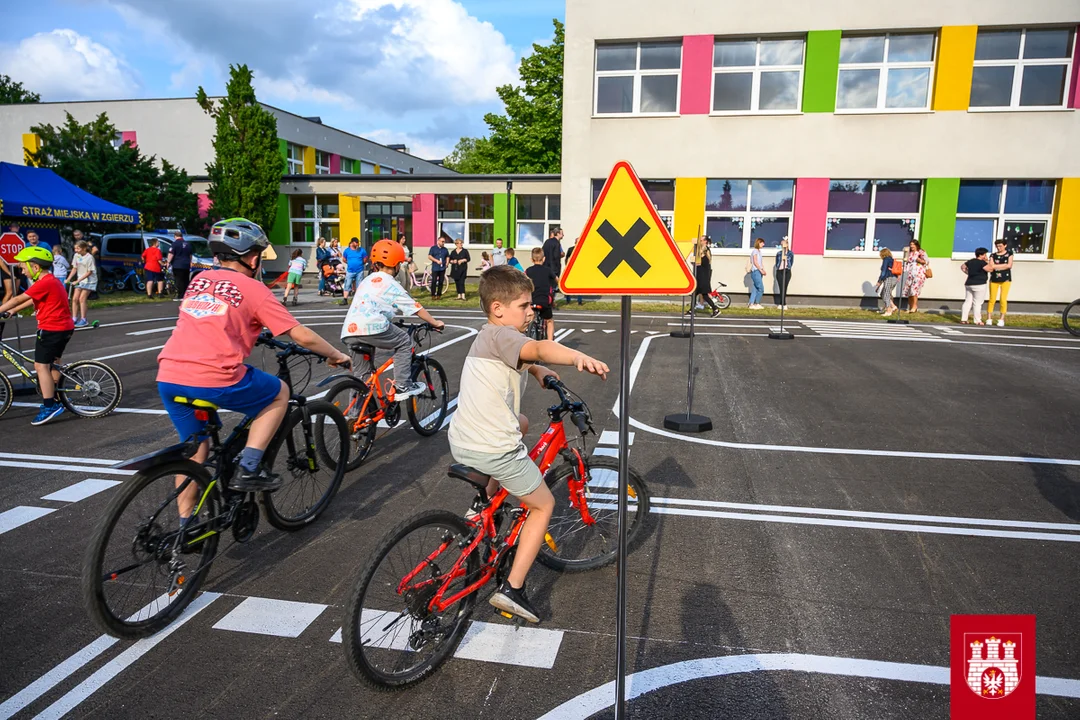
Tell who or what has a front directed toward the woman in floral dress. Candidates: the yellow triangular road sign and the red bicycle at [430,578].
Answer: the red bicycle

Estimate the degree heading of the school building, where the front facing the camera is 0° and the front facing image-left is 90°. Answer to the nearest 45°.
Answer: approximately 0°

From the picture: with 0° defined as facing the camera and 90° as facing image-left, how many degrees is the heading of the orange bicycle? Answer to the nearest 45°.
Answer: approximately 225°

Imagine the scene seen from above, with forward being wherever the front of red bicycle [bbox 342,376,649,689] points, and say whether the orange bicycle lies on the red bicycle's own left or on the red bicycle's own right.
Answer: on the red bicycle's own left

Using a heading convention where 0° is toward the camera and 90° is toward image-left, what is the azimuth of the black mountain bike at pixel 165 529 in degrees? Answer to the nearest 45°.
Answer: approximately 225°

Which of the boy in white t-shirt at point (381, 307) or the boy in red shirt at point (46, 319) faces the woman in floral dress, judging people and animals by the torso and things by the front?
the boy in white t-shirt

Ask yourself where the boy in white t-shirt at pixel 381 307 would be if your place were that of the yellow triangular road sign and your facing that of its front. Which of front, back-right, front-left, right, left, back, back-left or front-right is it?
back-right

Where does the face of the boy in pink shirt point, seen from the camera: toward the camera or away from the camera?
away from the camera

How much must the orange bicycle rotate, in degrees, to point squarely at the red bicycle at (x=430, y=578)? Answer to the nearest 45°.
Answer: approximately 135° to its right

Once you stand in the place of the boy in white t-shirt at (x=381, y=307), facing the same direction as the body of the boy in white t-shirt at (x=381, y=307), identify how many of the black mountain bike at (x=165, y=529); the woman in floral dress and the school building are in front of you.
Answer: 2

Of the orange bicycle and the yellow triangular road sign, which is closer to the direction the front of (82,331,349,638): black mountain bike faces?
the orange bicycle
